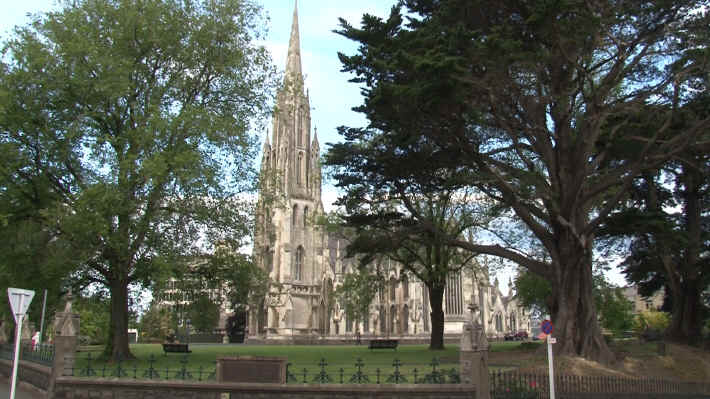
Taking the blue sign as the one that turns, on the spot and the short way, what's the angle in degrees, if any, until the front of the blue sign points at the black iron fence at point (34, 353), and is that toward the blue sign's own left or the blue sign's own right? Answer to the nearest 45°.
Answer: approximately 90° to the blue sign's own right

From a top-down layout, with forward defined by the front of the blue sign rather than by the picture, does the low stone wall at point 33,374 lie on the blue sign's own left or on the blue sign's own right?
on the blue sign's own right

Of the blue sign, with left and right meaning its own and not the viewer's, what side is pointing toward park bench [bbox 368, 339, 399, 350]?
back

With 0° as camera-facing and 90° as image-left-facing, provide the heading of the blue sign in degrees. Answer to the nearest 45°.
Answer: approximately 0°

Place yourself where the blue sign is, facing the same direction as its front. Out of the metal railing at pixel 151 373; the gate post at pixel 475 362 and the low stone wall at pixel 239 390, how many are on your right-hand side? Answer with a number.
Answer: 3

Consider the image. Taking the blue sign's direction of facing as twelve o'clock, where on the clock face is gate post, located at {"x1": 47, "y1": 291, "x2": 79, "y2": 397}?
The gate post is roughly at 3 o'clock from the blue sign.

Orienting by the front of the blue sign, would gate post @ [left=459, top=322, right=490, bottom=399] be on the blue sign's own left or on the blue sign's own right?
on the blue sign's own right

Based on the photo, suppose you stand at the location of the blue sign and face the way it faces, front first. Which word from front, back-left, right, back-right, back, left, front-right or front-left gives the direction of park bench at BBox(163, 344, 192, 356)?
back-right
